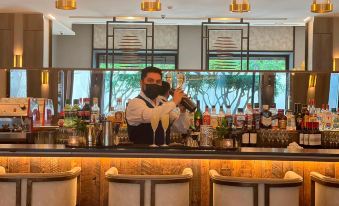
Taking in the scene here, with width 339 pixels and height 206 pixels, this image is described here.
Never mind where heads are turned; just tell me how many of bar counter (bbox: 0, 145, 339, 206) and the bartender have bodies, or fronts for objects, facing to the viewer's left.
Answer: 0

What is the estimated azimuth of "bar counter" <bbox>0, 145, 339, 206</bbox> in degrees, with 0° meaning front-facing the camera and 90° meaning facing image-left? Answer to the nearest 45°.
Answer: approximately 0°

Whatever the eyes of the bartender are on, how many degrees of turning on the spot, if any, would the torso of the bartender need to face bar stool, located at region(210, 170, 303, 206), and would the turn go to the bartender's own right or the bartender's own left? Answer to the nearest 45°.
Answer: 0° — they already face it

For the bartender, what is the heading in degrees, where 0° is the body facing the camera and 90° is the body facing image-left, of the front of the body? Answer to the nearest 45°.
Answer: approximately 315°
